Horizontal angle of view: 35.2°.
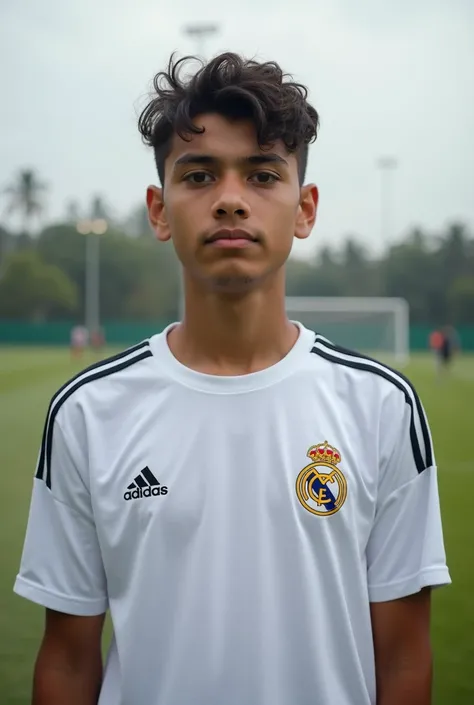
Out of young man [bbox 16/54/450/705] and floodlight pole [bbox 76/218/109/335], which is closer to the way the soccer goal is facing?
the young man

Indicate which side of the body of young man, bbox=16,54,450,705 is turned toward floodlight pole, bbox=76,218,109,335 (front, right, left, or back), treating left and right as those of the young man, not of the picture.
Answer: back

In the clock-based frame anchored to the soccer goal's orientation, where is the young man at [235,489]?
The young man is roughly at 12 o'clock from the soccer goal.

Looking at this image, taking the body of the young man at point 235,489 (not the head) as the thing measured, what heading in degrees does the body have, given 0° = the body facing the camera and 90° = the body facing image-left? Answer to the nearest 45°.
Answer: approximately 0°

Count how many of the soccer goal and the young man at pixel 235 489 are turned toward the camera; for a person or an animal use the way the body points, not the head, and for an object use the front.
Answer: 2

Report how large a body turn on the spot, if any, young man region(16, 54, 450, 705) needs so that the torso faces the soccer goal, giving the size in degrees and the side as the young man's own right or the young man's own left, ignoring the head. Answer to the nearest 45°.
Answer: approximately 180°

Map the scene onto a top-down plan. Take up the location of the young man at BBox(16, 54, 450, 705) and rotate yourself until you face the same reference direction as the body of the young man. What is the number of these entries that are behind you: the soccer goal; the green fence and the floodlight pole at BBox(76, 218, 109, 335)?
3

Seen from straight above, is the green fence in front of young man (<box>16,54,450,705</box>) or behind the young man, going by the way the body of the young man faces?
behind

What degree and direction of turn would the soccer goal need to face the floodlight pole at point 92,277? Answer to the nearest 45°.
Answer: approximately 90° to its right
